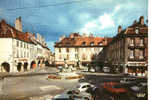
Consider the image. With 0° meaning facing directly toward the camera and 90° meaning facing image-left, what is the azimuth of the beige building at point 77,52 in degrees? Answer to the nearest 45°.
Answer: approximately 0°
